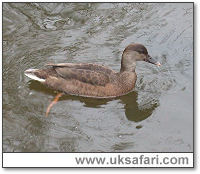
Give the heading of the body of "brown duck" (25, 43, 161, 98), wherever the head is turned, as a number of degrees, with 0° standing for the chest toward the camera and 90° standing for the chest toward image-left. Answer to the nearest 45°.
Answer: approximately 270°
